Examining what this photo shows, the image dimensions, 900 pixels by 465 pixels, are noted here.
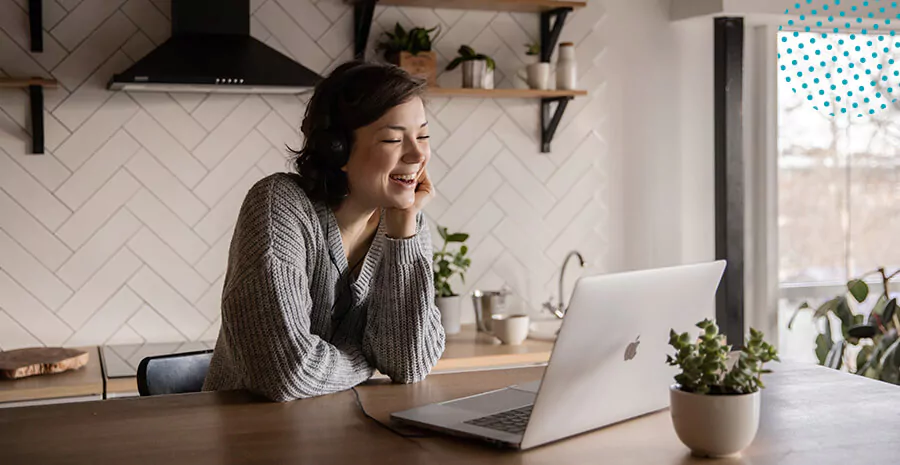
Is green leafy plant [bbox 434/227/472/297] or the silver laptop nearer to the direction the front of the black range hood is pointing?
the silver laptop

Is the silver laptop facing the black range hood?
yes

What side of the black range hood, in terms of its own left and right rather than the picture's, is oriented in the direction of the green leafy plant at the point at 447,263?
left

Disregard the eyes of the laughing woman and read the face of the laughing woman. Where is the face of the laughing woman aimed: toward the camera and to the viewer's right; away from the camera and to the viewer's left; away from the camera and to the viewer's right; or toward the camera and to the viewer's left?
toward the camera and to the viewer's right

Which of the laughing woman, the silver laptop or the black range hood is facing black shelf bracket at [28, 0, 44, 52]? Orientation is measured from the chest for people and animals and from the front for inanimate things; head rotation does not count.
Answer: the silver laptop

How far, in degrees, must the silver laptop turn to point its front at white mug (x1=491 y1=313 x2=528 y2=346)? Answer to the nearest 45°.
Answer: approximately 45° to its right

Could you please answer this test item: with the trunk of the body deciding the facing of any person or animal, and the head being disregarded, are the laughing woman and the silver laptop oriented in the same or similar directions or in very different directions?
very different directions

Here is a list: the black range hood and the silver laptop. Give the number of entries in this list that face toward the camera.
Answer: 1

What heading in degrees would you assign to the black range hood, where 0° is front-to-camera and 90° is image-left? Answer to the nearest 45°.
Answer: approximately 0°

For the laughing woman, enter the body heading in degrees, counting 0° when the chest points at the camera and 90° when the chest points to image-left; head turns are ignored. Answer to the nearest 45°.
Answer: approximately 315°

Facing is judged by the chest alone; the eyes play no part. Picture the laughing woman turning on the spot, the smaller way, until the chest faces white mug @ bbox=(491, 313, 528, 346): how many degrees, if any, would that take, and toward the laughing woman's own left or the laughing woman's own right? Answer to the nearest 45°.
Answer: approximately 90° to the laughing woman's own left

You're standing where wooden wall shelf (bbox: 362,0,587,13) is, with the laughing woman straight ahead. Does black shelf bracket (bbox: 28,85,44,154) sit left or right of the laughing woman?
right
